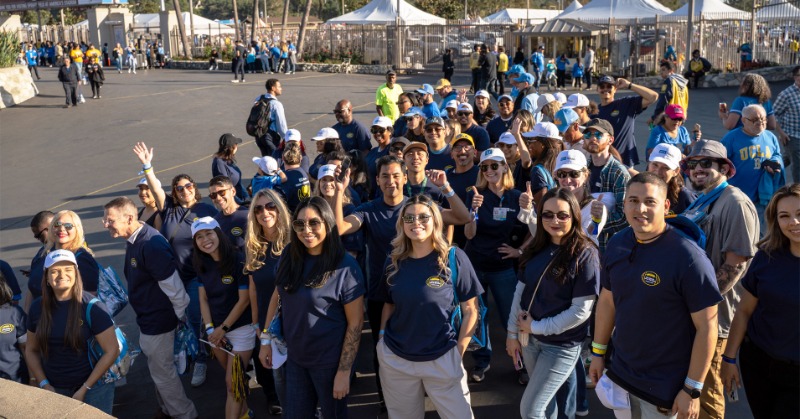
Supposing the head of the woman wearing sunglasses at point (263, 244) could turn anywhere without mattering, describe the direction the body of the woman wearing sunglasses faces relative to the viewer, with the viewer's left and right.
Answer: facing the viewer

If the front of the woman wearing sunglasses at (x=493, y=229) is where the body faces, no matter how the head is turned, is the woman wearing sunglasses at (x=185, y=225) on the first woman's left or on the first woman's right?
on the first woman's right

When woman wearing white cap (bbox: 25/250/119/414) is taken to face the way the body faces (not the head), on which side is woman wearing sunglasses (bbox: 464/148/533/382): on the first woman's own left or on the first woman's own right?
on the first woman's own left

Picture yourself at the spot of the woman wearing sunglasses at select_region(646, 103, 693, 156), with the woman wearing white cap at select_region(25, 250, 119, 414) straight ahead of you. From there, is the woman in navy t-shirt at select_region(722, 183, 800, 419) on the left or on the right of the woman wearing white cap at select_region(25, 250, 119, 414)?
left

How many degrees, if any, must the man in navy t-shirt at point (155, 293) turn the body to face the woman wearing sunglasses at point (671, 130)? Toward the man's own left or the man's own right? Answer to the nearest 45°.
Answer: approximately 135° to the man's own left

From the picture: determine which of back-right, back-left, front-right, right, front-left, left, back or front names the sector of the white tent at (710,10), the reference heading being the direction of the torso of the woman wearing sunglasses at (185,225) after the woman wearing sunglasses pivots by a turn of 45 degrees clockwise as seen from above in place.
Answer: back

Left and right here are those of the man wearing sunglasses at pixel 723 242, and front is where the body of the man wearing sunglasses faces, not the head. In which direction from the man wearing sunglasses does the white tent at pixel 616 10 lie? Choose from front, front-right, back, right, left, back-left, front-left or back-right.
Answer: back-right

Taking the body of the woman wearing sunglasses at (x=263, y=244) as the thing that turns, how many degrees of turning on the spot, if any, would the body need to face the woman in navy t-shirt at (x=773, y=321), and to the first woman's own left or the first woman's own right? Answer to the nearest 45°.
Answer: approximately 45° to the first woman's own left

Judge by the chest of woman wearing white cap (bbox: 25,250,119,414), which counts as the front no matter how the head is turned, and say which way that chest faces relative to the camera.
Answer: toward the camera

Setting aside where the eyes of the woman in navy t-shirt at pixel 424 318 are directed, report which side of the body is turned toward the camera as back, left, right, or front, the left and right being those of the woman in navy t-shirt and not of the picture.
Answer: front

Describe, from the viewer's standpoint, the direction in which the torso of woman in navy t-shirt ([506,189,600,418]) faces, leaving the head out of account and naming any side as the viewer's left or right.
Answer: facing the viewer and to the left of the viewer
